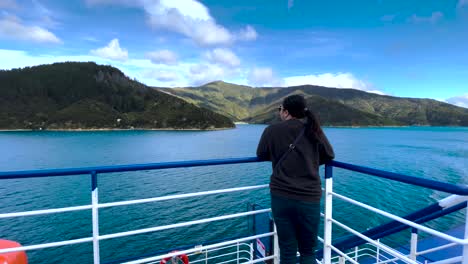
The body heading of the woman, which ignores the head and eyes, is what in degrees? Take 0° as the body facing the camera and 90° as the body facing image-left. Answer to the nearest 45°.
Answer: approximately 180°

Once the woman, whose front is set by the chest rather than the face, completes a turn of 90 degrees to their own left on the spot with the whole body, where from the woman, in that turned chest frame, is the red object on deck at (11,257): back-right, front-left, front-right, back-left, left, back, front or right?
front

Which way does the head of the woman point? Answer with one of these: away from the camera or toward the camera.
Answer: away from the camera
